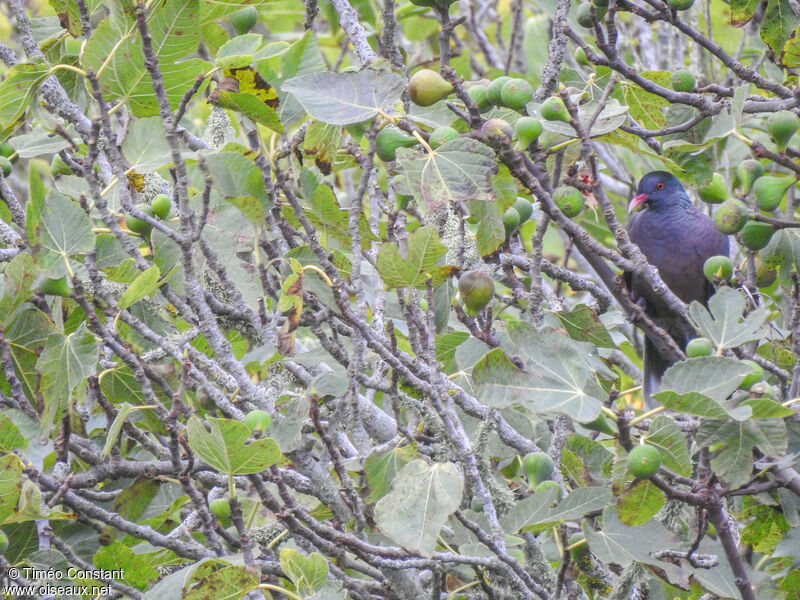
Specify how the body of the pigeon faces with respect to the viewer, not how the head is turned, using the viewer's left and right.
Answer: facing the viewer and to the left of the viewer

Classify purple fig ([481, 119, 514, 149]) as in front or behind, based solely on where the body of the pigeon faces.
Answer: in front

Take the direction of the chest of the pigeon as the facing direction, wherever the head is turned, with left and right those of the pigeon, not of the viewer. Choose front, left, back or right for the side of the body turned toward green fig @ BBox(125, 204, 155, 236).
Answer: right

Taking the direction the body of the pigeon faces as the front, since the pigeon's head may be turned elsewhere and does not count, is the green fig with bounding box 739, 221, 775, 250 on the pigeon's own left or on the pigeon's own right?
on the pigeon's own left

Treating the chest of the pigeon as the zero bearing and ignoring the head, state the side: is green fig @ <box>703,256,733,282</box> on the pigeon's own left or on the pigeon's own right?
on the pigeon's own left

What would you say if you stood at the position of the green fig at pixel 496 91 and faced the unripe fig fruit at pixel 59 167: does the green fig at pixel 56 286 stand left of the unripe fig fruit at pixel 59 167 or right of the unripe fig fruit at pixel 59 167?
left

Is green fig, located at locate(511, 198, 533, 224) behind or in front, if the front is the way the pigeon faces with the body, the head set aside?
in front

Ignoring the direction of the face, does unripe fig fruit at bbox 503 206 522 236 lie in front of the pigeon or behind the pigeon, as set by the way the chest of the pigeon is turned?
in front
